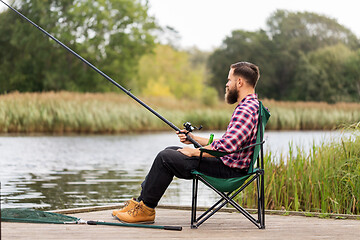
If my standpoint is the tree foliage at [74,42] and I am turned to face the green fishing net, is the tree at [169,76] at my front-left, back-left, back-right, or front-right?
back-left

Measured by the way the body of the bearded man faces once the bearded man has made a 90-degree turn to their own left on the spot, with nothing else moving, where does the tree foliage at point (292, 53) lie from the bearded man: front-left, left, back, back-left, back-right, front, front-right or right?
back

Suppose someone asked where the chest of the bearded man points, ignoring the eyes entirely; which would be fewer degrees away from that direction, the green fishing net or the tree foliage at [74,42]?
the green fishing net

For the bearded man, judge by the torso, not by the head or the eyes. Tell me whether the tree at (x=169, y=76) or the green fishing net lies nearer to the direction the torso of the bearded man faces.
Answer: the green fishing net

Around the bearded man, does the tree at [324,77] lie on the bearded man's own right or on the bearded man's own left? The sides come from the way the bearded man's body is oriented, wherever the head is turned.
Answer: on the bearded man's own right

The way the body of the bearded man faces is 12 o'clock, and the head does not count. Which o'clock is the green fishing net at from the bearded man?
The green fishing net is roughly at 12 o'clock from the bearded man.

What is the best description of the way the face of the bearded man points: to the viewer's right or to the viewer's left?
to the viewer's left

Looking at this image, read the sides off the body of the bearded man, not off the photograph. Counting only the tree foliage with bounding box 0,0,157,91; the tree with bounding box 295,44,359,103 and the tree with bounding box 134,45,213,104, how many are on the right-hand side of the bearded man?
3

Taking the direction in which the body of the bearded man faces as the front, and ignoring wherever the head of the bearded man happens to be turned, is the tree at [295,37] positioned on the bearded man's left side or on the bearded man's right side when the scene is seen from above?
on the bearded man's right side

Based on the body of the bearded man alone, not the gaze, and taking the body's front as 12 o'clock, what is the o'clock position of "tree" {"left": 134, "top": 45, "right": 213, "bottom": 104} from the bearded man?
The tree is roughly at 3 o'clock from the bearded man.

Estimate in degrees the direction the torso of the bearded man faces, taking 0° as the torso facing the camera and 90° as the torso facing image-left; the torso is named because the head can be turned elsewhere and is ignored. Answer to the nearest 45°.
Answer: approximately 90°

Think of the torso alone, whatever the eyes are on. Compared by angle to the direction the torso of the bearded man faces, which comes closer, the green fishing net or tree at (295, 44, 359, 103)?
the green fishing net
